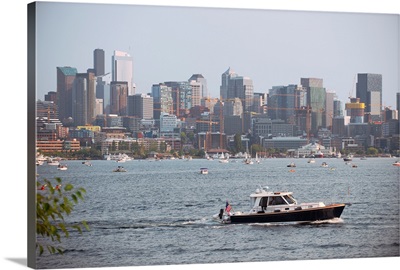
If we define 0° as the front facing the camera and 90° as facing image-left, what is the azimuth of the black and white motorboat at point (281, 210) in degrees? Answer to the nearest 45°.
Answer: approximately 270°

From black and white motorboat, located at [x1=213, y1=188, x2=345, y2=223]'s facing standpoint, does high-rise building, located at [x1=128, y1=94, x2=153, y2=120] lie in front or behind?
behind

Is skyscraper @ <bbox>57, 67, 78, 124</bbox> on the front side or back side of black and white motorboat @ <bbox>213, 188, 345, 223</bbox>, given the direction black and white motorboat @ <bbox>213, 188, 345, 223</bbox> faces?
on the back side

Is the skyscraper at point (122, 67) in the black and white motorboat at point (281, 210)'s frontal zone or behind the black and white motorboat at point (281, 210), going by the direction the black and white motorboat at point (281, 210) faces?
behind
